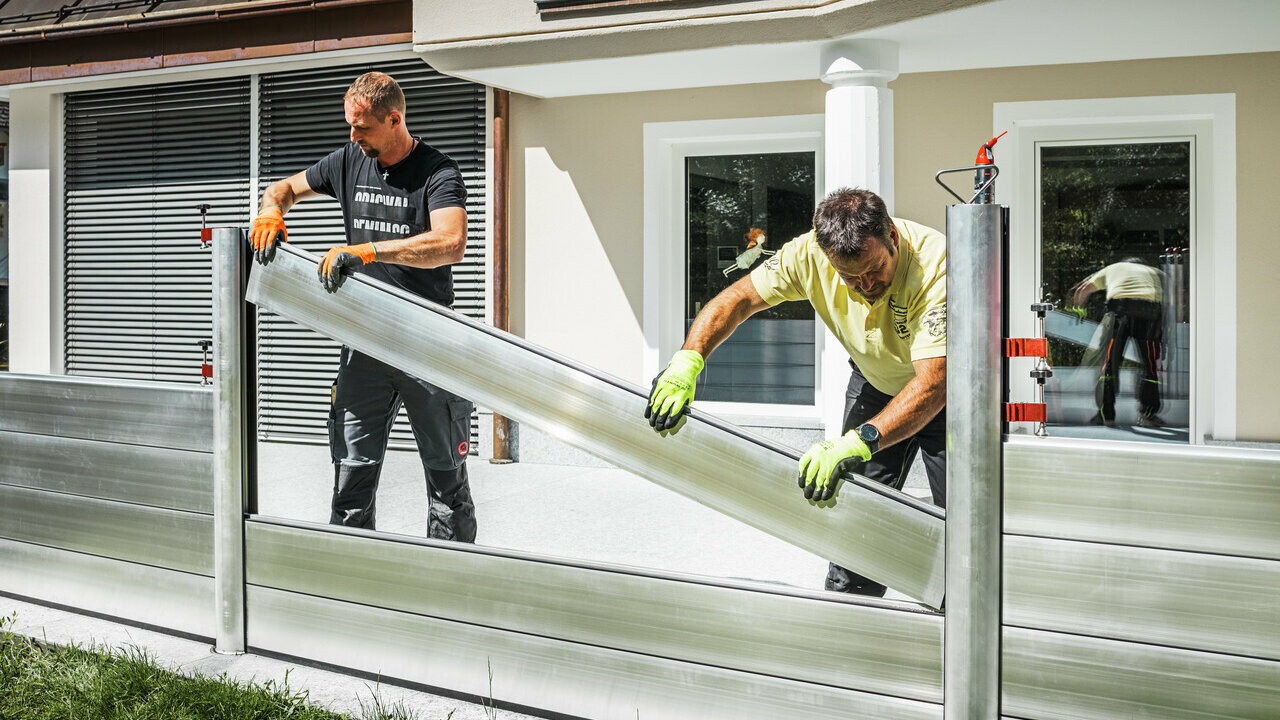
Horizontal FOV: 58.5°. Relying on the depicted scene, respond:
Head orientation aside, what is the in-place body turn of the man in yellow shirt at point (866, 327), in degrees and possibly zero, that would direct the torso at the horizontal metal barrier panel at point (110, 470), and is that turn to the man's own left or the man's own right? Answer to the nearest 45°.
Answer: approximately 45° to the man's own right

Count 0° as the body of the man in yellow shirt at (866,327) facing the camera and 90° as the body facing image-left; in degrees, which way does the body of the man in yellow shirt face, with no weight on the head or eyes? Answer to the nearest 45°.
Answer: approximately 45°

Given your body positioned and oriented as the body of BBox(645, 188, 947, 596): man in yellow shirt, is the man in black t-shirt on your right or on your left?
on your right

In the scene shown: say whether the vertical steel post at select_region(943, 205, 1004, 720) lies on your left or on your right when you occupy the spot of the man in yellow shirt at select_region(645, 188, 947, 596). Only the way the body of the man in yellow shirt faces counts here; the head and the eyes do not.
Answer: on your left

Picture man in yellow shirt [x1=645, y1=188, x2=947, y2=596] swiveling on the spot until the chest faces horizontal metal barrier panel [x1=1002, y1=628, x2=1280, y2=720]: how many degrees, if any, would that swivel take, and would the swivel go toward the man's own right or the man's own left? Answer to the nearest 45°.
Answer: approximately 90° to the man's own left

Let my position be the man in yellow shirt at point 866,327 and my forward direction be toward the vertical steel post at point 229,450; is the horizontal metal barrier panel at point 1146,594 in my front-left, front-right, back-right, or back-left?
back-left

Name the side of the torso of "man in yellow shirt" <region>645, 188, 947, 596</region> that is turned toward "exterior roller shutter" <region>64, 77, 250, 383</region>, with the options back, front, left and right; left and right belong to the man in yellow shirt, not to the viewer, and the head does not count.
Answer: right

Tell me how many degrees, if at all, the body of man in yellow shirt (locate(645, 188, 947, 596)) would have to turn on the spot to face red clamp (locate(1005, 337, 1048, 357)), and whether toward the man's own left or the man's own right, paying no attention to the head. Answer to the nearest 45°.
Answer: approximately 45° to the man's own left

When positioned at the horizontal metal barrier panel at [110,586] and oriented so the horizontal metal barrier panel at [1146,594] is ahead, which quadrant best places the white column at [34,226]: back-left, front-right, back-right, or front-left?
back-left

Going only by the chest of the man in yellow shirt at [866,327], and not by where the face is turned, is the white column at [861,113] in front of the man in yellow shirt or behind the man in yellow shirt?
behind

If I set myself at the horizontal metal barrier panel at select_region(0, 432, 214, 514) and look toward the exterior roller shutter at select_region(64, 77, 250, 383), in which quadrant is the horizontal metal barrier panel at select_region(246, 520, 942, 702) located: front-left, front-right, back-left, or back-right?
back-right

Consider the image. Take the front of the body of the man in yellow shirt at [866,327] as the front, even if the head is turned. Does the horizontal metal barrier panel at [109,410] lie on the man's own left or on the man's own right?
on the man's own right
